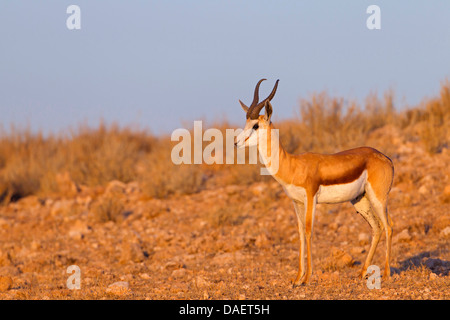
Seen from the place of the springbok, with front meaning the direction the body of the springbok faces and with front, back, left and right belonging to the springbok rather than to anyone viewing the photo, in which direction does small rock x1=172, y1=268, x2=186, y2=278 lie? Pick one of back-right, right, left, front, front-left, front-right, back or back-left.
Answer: front-right

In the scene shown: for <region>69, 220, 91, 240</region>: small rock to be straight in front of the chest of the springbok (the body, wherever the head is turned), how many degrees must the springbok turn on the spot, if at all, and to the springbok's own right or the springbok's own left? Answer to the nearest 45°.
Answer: approximately 45° to the springbok's own right

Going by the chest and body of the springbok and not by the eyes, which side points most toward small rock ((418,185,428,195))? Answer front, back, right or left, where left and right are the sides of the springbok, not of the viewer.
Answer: right

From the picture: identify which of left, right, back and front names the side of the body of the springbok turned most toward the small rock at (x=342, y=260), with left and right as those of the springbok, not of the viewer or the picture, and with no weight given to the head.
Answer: right

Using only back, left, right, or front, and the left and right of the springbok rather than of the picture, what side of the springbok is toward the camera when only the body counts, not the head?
left

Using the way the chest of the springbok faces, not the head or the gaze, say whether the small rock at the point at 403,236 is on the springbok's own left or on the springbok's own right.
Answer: on the springbok's own right

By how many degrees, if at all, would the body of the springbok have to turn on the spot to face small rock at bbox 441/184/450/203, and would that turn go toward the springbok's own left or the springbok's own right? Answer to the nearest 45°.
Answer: approximately 135° to the springbok's own right
